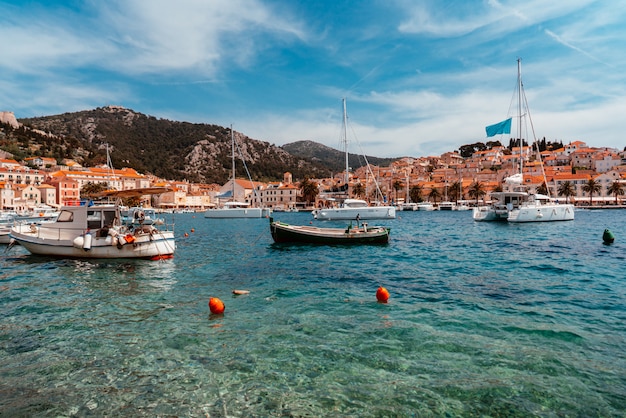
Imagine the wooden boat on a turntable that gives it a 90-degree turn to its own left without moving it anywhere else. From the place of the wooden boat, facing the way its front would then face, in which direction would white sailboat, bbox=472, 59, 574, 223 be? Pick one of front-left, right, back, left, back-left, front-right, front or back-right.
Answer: back-left

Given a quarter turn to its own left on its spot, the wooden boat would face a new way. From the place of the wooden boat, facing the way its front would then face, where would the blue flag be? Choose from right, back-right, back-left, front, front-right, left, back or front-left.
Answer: back-left

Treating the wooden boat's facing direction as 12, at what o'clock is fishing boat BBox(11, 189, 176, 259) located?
The fishing boat is roughly at 11 o'clock from the wooden boat.

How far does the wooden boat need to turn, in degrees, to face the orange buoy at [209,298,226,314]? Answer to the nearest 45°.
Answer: approximately 90° to its left

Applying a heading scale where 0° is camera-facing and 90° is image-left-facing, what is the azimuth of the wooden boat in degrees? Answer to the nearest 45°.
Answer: approximately 90°
